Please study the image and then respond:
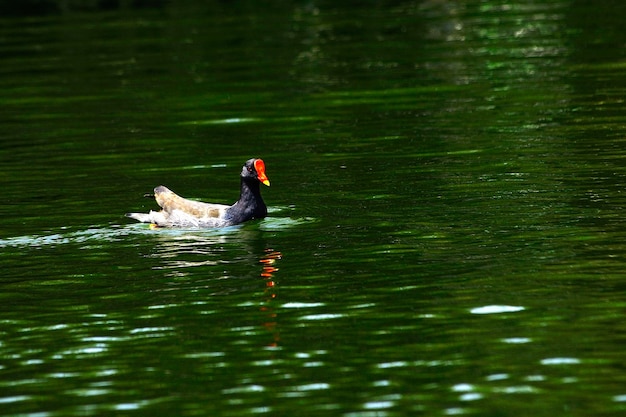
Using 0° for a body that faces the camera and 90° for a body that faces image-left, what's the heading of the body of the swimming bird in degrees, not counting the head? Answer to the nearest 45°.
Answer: approximately 270°
